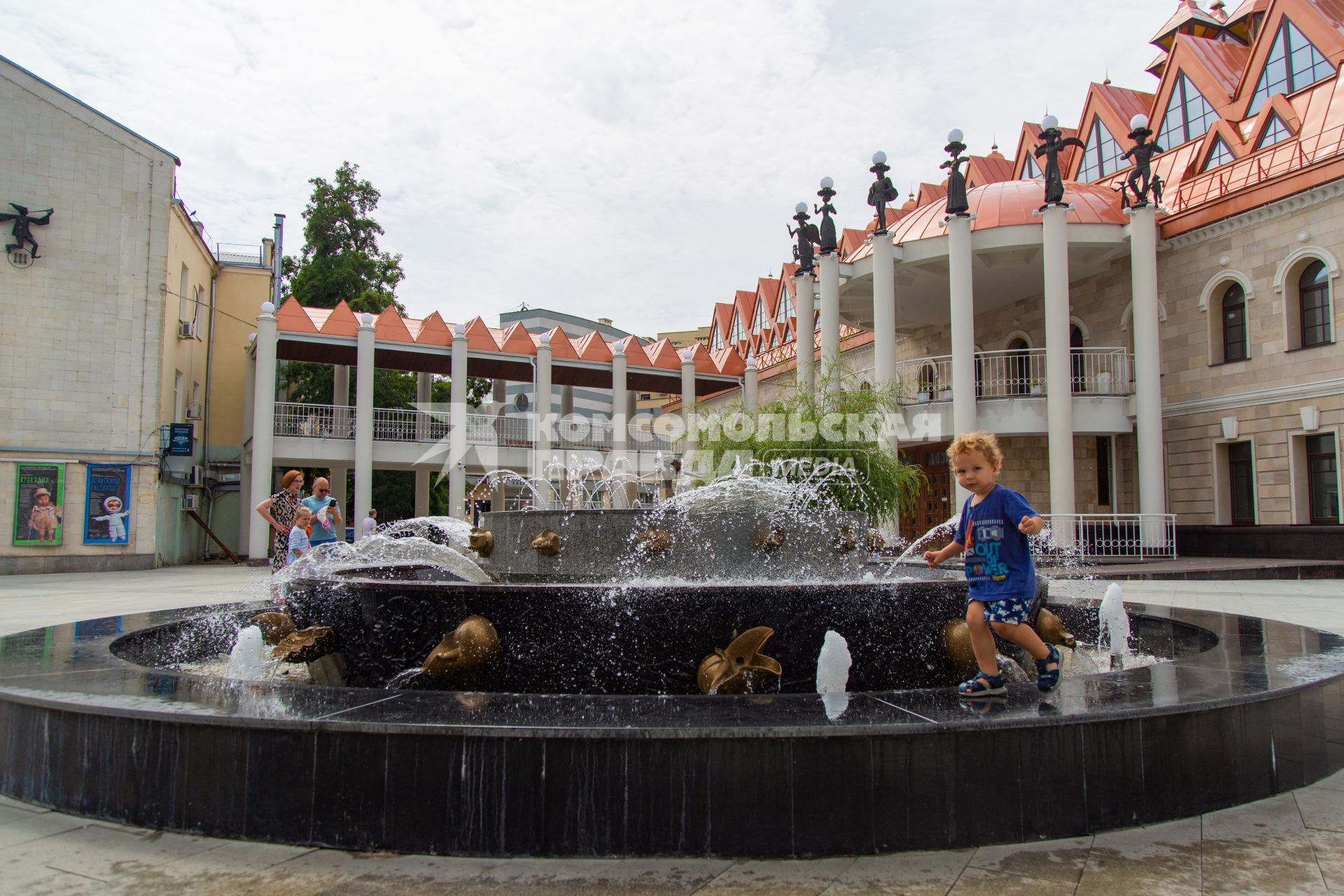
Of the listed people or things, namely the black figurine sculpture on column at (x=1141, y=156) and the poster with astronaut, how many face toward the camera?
2

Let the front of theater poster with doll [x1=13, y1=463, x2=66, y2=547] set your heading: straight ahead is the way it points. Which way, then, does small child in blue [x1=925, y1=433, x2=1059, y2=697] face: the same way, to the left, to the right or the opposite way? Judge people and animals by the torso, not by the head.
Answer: to the right

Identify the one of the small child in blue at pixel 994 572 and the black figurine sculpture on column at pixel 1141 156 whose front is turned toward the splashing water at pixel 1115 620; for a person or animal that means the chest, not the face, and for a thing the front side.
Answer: the black figurine sculpture on column

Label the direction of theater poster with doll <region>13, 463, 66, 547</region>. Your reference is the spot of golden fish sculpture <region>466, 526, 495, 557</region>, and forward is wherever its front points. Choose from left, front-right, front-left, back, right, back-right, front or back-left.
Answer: right

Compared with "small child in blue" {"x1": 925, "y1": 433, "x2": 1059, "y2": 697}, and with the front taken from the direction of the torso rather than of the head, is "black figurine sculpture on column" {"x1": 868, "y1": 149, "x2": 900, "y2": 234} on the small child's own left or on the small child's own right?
on the small child's own right

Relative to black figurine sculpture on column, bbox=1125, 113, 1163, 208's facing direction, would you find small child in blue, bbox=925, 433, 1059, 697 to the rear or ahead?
ahead

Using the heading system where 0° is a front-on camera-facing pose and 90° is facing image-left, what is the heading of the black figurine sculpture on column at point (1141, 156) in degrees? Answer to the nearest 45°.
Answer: approximately 0°

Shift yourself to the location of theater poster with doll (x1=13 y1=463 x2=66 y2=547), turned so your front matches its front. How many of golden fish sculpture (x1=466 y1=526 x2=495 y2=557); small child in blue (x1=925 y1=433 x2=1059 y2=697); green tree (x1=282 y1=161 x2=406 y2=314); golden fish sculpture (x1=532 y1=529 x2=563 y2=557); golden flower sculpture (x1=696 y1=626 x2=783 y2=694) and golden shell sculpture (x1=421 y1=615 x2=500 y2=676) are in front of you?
5

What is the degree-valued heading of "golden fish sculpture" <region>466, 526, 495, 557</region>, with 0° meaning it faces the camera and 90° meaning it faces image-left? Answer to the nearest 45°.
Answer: approximately 45°
